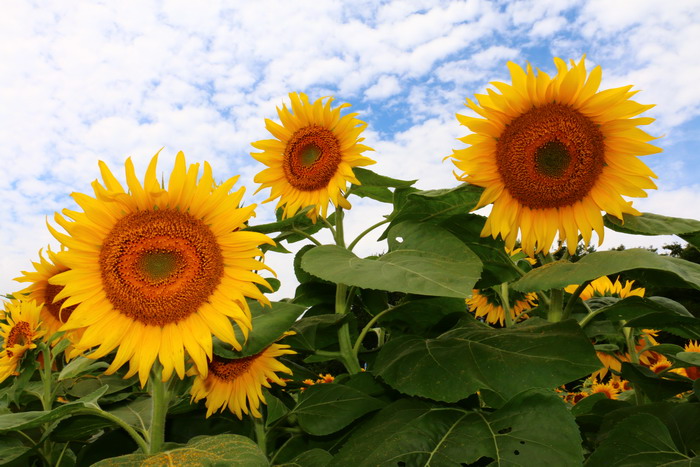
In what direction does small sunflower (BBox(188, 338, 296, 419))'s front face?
toward the camera
